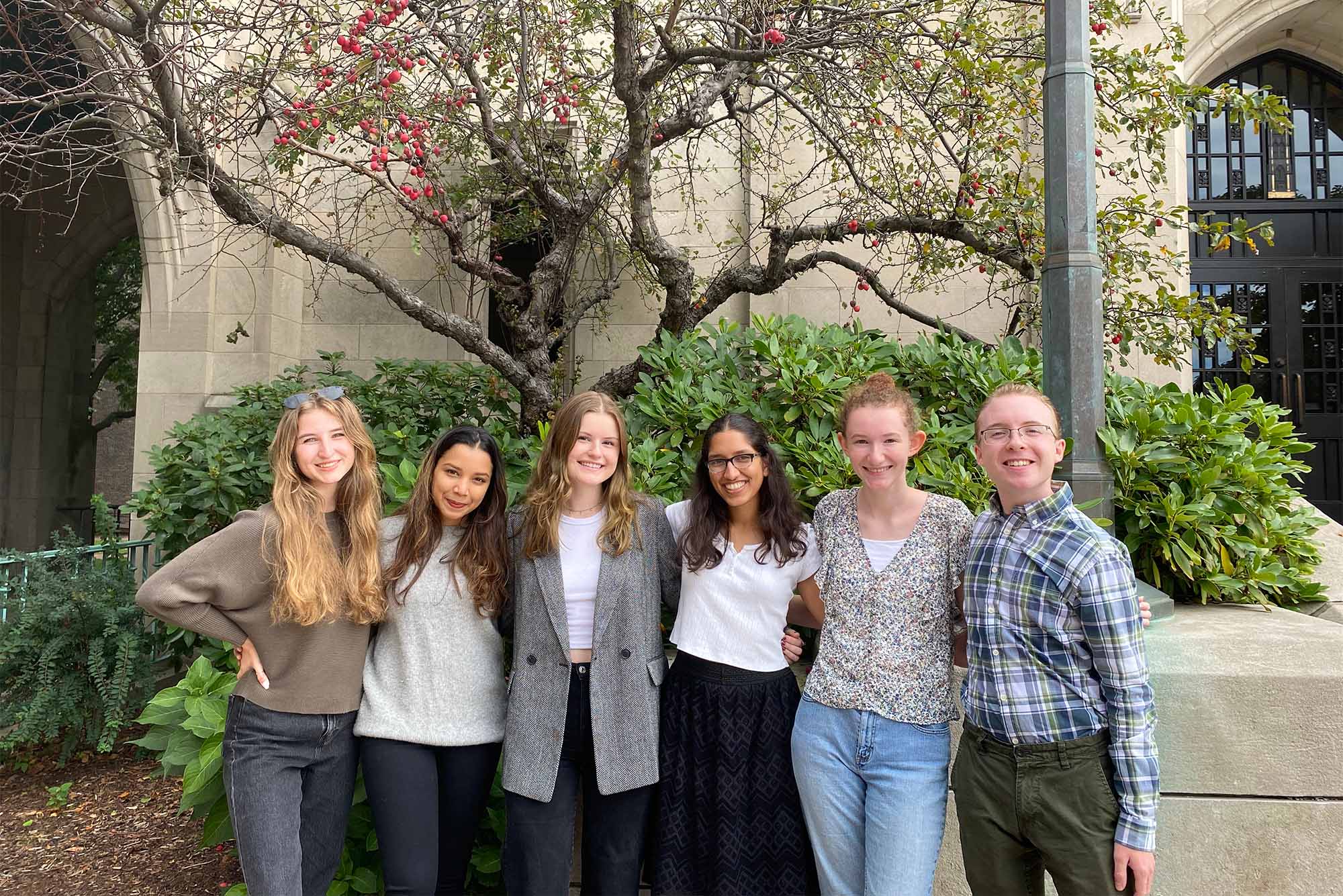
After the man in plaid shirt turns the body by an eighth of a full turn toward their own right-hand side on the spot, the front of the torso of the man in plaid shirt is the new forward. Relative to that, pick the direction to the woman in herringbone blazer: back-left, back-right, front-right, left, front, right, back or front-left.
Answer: front

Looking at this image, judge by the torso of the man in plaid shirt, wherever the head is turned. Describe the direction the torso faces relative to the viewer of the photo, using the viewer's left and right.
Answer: facing the viewer and to the left of the viewer

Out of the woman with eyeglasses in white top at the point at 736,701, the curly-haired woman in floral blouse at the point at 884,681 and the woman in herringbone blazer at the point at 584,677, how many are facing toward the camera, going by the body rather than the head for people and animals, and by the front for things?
3

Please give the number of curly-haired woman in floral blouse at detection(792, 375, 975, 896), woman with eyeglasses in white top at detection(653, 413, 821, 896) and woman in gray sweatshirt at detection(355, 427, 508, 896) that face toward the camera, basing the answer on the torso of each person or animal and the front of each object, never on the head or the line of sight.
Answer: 3

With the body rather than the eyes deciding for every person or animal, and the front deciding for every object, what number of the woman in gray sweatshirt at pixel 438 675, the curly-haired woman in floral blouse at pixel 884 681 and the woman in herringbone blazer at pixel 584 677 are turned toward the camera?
3

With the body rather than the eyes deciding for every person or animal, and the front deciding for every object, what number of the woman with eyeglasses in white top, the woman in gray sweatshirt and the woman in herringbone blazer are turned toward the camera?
3

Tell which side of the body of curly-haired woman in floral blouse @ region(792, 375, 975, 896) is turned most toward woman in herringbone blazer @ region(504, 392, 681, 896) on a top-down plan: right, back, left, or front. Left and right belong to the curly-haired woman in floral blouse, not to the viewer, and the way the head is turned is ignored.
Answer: right

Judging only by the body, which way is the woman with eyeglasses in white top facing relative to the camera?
toward the camera

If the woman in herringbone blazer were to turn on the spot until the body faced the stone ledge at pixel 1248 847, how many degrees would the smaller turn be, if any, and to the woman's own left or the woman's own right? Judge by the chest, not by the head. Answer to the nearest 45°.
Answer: approximately 90° to the woman's own left

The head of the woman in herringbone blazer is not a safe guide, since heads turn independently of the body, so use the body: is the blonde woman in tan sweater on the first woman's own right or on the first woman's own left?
on the first woman's own right

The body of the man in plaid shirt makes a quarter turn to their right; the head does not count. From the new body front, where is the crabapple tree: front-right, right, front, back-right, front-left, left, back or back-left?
front

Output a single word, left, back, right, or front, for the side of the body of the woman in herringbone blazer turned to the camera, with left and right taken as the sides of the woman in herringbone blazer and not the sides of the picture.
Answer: front

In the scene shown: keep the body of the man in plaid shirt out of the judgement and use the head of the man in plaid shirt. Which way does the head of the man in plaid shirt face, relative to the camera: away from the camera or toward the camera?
toward the camera

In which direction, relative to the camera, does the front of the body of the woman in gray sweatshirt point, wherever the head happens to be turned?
toward the camera

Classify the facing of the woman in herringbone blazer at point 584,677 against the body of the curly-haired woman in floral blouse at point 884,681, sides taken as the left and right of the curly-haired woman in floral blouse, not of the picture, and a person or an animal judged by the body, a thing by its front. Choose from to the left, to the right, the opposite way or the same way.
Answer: the same way

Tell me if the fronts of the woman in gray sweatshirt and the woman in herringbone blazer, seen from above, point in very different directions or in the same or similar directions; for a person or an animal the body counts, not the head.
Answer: same or similar directions

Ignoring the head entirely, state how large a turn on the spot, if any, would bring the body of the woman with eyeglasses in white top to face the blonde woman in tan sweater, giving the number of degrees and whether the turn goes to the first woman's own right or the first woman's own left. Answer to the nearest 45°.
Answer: approximately 90° to the first woman's own right

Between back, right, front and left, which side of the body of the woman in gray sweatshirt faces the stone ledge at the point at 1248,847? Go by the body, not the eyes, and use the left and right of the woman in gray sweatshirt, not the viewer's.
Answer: left
